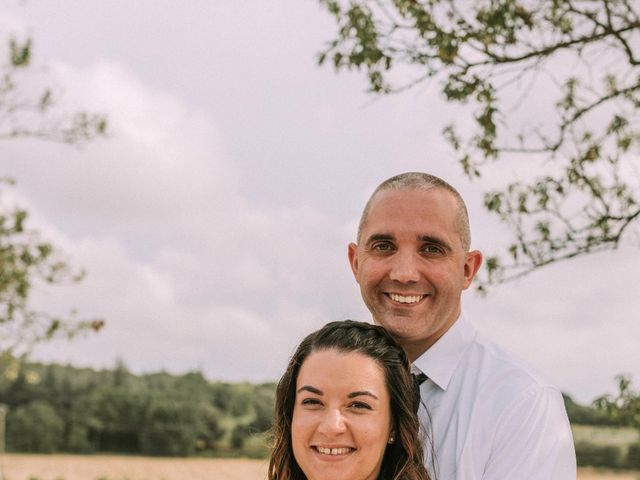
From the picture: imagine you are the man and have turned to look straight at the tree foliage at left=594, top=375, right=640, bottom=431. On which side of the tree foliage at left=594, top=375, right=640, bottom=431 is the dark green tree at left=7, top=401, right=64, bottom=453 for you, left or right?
left

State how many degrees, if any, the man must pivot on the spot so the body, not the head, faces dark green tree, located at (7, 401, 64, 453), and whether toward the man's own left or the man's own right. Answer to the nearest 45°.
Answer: approximately 90° to the man's own right

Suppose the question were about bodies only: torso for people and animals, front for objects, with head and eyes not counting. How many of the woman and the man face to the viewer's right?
0

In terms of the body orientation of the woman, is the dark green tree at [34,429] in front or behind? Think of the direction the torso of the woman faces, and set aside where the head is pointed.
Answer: behind

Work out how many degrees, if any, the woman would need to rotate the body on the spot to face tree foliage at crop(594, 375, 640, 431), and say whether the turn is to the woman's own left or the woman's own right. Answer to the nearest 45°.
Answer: approximately 135° to the woman's own left

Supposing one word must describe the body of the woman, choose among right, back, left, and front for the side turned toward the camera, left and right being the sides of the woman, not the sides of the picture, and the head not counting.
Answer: front

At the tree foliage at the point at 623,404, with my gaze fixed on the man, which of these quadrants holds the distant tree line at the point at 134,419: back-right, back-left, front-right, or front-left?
back-right

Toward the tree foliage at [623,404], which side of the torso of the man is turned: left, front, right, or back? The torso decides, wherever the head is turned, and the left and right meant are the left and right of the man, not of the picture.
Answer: back

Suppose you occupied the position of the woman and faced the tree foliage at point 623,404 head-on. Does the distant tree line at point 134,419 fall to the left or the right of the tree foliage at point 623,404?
left

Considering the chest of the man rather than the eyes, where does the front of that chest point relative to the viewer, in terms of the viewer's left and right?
facing the viewer and to the left of the viewer

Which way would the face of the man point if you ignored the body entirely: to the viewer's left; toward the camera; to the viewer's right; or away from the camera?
toward the camera
